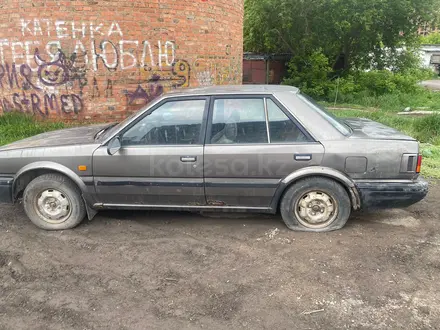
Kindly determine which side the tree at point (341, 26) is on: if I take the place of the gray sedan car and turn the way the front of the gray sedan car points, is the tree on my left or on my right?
on my right

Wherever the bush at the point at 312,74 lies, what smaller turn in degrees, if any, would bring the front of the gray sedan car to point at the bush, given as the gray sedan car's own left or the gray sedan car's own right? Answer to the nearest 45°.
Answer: approximately 90° to the gray sedan car's own right

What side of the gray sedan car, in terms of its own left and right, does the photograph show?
left
